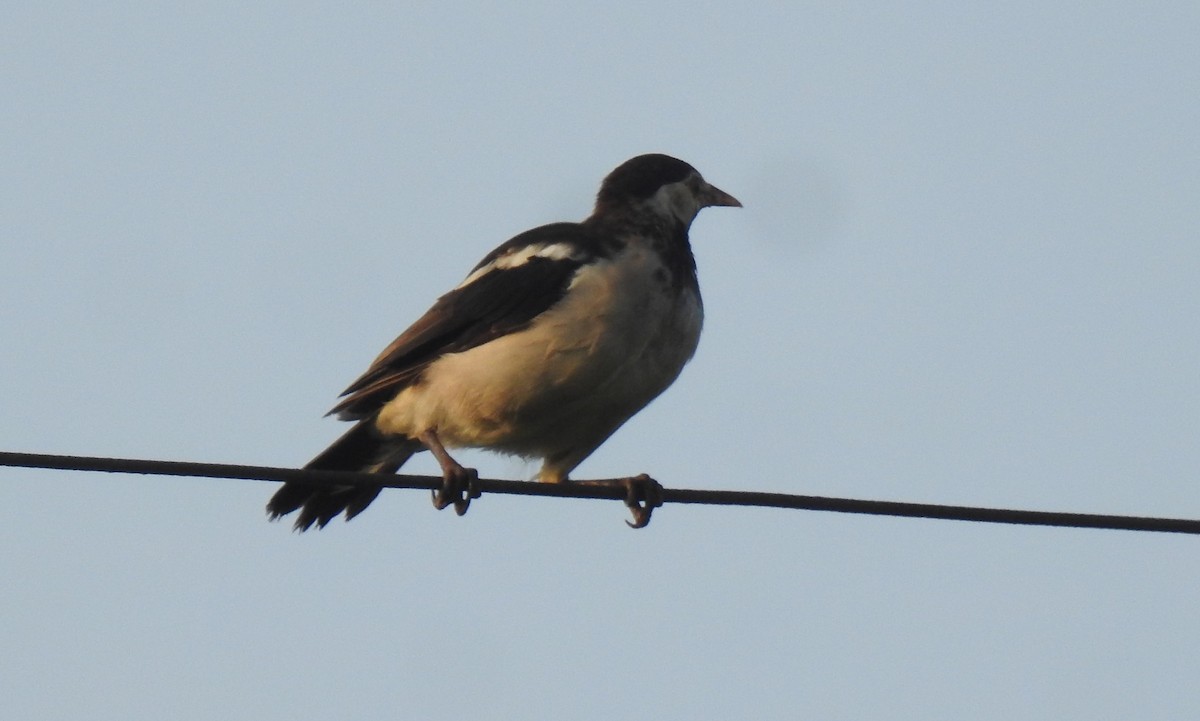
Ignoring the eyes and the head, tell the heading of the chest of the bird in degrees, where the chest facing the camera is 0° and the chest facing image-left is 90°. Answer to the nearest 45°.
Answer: approximately 270°
